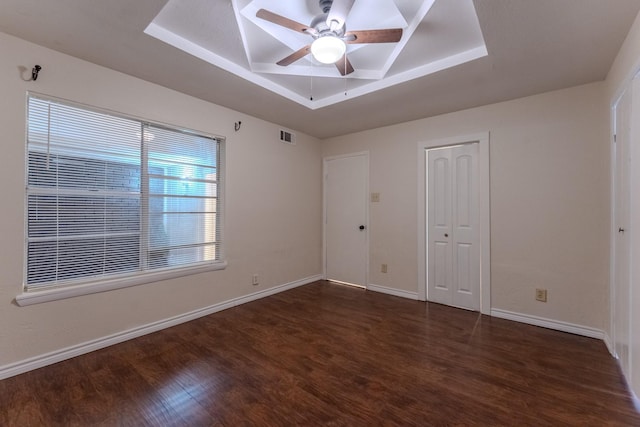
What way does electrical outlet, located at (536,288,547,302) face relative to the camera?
toward the camera

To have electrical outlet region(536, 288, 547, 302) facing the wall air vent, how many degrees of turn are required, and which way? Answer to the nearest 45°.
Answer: approximately 90° to its right

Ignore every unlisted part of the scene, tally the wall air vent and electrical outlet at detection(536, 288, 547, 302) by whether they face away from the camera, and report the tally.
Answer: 0

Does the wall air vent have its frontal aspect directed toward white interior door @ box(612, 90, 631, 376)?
yes

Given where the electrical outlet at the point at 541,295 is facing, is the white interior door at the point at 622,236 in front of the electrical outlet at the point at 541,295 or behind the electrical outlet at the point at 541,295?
in front

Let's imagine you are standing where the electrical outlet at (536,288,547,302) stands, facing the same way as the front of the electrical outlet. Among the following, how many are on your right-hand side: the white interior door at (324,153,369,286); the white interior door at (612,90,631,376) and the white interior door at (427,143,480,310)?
2

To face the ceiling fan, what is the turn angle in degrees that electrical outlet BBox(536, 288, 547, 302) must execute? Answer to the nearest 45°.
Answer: approximately 45° to its right

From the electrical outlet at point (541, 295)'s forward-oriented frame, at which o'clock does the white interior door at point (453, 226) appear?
The white interior door is roughly at 3 o'clock from the electrical outlet.

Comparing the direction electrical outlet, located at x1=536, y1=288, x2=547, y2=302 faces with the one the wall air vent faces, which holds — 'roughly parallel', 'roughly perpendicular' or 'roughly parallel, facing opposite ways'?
roughly perpendicular

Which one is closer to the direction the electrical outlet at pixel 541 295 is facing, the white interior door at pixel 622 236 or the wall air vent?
the white interior door

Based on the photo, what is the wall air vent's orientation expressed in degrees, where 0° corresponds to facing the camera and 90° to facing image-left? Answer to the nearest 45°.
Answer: approximately 315°

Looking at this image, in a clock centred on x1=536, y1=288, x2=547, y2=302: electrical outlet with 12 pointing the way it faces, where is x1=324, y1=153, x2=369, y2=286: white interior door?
The white interior door is roughly at 3 o'clock from the electrical outlet.

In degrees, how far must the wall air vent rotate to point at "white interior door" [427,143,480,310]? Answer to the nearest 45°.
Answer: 0° — it already faces it
